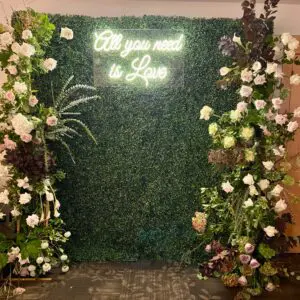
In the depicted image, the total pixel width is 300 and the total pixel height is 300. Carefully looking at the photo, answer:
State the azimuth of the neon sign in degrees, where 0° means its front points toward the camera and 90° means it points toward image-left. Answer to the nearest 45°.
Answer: approximately 0°

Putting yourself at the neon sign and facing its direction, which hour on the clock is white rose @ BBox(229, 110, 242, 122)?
The white rose is roughly at 10 o'clock from the neon sign.

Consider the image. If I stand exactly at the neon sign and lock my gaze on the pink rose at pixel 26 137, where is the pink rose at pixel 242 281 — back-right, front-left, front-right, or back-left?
back-left

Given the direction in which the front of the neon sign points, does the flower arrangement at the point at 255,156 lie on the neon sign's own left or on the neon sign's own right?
on the neon sign's own left

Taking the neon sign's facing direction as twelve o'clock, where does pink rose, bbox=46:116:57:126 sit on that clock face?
The pink rose is roughly at 2 o'clock from the neon sign.

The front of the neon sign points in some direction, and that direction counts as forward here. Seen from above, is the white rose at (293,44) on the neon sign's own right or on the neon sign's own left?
on the neon sign's own left

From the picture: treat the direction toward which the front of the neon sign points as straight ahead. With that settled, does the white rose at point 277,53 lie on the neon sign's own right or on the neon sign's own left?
on the neon sign's own left

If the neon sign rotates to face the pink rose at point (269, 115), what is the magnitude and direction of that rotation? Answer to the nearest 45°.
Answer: approximately 45° to its left
